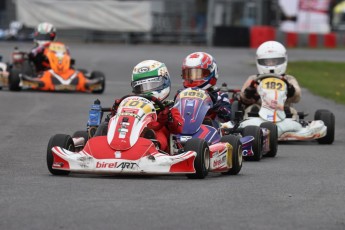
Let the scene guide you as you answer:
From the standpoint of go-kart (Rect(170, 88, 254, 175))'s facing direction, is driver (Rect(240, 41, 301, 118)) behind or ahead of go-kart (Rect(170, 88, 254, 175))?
behind

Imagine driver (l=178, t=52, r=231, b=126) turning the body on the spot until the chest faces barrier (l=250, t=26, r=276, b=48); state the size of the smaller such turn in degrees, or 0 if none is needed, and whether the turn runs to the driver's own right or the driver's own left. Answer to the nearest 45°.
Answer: approximately 135° to the driver's own right

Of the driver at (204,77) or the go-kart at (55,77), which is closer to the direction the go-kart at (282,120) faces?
the driver

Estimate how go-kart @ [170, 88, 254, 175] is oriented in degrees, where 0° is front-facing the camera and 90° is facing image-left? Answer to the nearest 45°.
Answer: approximately 45°

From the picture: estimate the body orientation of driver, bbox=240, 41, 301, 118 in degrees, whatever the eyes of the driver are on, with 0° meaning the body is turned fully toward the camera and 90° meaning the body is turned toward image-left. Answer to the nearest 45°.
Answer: approximately 0°

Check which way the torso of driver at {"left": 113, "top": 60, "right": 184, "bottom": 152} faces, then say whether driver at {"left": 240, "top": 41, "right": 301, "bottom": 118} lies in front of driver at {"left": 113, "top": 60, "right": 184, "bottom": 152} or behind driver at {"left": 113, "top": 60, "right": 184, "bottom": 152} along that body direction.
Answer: behind

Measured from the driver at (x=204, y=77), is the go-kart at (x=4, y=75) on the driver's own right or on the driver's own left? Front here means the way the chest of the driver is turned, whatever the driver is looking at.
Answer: on the driver's own right

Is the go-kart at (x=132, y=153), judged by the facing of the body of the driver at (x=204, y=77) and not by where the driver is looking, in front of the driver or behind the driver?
in front

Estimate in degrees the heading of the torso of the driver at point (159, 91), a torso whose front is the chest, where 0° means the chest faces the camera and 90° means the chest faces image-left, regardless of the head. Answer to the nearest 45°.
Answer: approximately 45°

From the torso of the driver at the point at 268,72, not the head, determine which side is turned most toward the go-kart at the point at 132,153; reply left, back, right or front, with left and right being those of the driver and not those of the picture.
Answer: front

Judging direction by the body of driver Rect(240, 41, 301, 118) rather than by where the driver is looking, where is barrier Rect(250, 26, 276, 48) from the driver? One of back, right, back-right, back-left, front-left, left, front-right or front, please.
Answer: back
